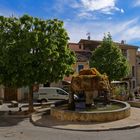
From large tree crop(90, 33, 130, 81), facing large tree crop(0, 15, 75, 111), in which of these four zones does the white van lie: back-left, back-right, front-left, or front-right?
front-right

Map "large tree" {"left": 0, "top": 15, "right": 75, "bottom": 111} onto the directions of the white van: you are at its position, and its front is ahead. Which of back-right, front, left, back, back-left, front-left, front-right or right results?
right

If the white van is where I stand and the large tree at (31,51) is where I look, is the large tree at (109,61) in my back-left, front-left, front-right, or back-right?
back-left

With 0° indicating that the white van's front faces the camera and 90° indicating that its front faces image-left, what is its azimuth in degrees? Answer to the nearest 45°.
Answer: approximately 270°

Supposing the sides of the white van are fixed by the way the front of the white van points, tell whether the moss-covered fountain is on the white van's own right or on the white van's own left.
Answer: on the white van's own right

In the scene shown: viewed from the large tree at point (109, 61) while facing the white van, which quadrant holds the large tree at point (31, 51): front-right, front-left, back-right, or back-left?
front-left

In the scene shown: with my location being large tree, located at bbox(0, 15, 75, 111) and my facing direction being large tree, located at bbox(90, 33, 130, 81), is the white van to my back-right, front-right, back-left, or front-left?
front-left

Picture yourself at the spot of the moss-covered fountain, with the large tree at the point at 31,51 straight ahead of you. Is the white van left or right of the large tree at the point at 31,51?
right

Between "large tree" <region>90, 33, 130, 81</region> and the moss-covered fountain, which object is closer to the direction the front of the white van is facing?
the large tree

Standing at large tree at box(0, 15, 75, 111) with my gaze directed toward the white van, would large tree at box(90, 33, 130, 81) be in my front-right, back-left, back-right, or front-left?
front-right
